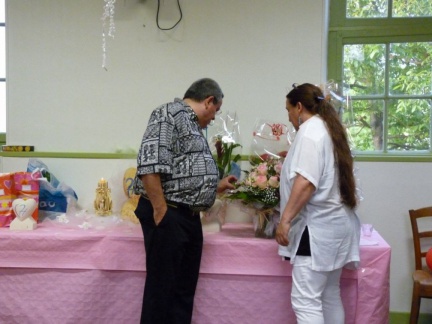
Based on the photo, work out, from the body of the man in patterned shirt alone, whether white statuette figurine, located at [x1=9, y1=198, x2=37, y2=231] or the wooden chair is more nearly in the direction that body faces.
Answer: the wooden chair

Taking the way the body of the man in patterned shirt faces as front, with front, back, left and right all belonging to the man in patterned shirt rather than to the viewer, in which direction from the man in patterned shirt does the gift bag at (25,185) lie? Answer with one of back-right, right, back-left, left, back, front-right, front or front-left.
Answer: back-left

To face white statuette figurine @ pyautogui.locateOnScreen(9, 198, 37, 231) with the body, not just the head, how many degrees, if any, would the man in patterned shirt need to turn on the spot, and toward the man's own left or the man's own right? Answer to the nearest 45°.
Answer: approximately 135° to the man's own left

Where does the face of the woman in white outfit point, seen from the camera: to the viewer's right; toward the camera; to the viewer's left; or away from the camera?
to the viewer's left

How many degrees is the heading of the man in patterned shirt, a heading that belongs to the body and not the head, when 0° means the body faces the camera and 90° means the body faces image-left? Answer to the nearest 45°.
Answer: approximately 270°

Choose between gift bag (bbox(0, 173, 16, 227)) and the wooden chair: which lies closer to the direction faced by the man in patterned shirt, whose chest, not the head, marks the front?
the wooden chair

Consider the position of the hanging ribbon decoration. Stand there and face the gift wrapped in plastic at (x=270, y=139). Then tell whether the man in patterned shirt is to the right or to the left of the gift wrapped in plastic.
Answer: right

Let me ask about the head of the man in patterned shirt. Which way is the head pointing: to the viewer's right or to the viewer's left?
to the viewer's right

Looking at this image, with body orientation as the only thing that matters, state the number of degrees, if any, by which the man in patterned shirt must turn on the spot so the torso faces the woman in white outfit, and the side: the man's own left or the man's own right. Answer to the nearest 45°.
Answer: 0° — they already face them
